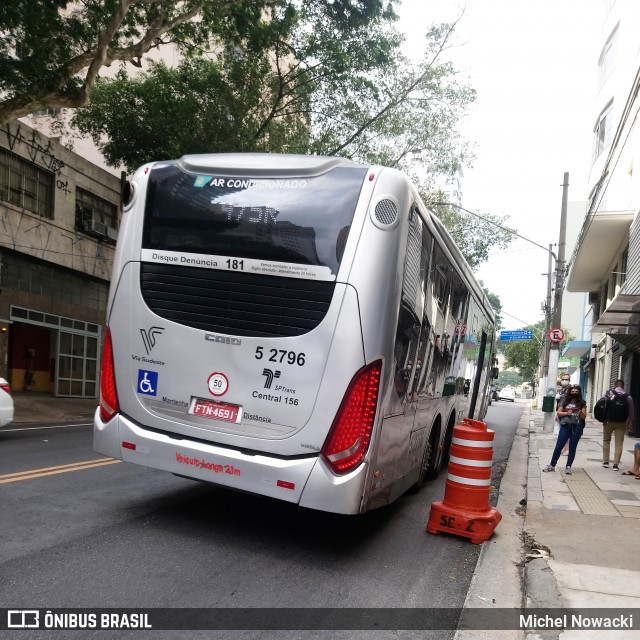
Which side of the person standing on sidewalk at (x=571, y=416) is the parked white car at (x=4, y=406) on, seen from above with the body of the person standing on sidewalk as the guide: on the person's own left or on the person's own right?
on the person's own right

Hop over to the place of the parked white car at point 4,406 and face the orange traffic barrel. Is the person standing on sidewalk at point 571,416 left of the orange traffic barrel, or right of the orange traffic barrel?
left

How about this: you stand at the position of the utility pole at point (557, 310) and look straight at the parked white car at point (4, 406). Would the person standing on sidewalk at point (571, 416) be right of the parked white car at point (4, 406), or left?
left

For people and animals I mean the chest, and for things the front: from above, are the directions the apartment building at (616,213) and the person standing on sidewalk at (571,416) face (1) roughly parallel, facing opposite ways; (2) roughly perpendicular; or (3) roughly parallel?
roughly perpendicular

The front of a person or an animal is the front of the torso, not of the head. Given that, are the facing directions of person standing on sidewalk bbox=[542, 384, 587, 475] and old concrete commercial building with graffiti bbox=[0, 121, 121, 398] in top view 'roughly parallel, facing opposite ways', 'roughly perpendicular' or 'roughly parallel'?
roughly perpendicular

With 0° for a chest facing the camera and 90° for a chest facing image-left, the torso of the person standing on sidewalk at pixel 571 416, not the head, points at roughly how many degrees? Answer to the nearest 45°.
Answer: approximately 0°

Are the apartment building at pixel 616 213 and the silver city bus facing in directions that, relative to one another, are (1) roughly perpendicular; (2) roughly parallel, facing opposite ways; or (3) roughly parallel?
roughly perpendicular

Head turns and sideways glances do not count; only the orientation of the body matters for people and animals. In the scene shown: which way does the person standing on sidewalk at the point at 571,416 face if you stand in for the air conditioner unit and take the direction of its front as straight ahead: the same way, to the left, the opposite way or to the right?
to the right

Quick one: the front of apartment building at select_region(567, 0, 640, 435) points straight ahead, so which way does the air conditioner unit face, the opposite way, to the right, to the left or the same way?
the opposite way

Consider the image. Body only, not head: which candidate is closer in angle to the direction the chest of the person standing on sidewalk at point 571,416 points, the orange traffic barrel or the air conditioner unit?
the orange traffic barrel

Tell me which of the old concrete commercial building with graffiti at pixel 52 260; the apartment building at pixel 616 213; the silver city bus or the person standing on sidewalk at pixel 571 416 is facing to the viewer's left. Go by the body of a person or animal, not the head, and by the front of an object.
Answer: the apartment building at pixel 616 213
